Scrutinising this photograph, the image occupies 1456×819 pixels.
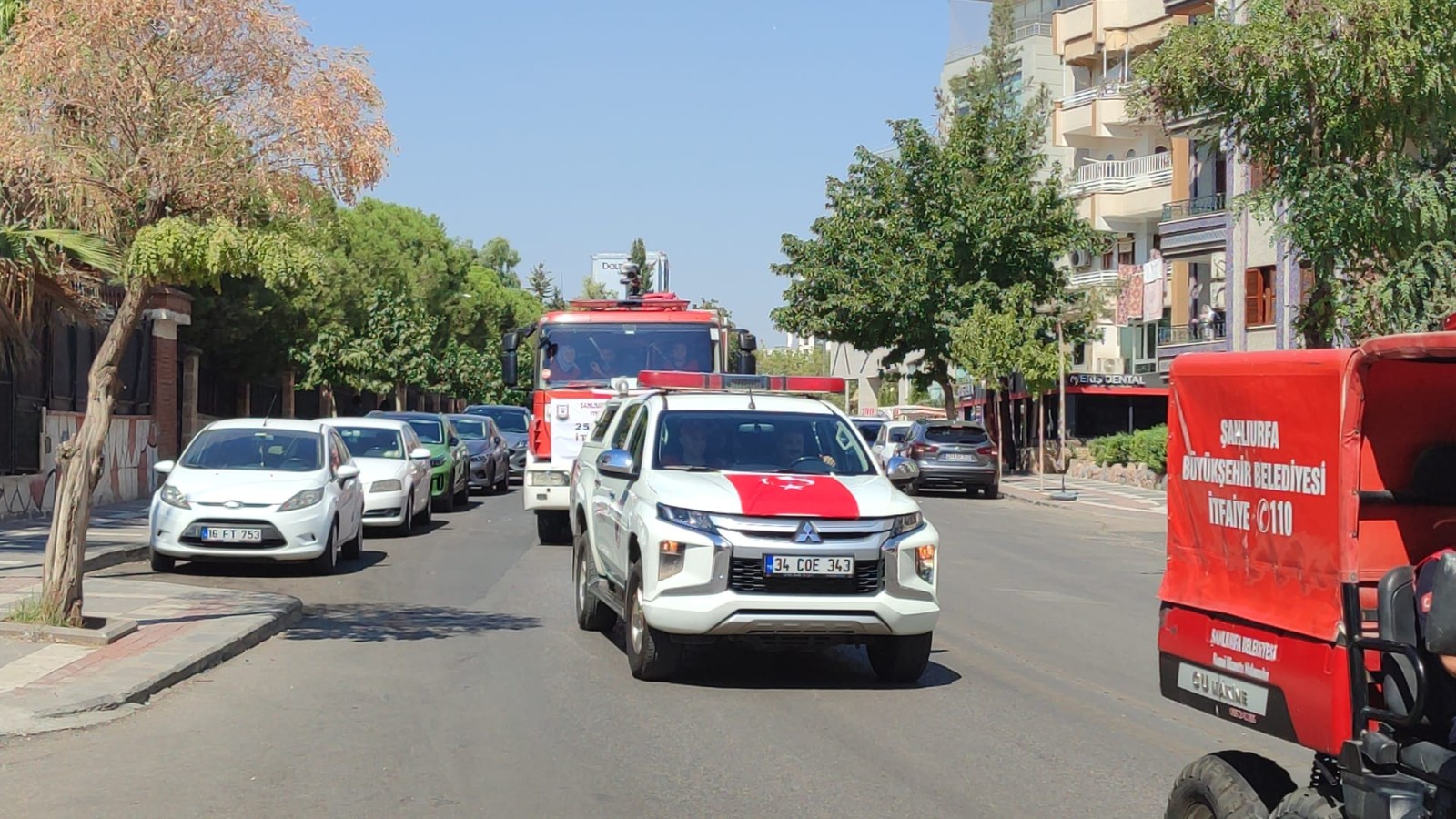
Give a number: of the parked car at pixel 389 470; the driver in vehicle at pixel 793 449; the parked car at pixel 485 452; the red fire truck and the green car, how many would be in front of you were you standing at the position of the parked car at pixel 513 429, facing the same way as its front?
5

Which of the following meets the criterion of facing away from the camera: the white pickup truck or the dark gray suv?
the dark gray suv

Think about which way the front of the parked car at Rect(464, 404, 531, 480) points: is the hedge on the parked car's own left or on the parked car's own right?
on the parked car's own left

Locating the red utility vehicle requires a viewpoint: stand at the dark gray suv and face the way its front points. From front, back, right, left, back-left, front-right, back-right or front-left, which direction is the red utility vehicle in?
back

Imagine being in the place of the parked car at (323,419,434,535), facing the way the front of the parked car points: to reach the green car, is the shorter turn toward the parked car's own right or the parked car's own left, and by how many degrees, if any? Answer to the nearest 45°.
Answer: approximately 180°

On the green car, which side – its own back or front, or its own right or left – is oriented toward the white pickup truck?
front

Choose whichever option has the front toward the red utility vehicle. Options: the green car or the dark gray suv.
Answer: the green car

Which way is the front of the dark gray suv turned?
away from the camera

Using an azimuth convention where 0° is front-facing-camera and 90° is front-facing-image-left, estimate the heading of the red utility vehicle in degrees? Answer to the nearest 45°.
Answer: approximately 225°

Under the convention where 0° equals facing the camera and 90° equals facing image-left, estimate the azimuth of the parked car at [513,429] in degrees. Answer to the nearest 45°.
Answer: approximately 0°

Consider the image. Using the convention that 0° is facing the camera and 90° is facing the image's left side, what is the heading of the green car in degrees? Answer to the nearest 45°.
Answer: approximately 0°
